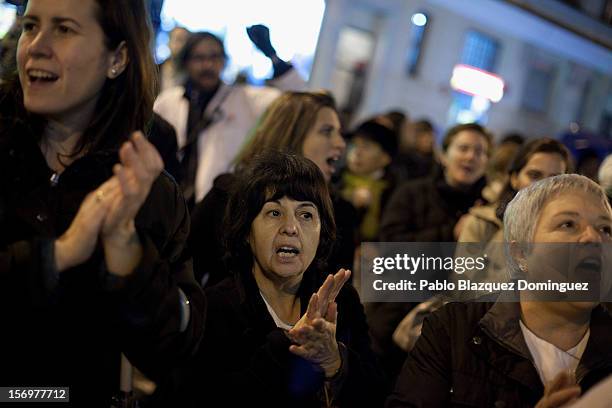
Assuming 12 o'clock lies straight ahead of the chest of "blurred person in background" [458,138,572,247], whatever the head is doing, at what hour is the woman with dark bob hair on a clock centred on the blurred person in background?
The woman with dark bob hair is roughly at 2 o'clock from the blurred person in background.

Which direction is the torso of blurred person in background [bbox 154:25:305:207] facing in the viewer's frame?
toward the camera

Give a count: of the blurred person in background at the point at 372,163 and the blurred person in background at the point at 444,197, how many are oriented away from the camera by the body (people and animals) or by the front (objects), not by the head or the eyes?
0

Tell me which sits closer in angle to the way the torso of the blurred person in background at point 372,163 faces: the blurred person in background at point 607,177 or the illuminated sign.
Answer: the blurred person in background

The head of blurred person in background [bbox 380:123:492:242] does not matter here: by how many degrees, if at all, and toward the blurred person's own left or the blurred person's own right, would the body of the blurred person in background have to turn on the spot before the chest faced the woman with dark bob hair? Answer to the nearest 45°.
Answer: approximately 45° to the blurred person's own right

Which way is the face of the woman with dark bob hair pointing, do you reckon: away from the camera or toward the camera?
toward the camera

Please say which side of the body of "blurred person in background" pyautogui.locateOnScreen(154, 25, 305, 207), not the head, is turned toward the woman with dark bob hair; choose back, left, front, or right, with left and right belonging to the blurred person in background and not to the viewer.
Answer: front

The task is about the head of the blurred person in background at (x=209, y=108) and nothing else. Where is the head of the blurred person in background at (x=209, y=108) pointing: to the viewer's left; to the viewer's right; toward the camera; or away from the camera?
toward the camera

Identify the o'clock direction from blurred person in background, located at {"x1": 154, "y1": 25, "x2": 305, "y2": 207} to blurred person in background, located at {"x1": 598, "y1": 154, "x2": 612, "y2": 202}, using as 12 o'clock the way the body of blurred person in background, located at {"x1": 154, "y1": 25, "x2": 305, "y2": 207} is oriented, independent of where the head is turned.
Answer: blurred person in background, located at {"x1": 598, "y1": 154, "x2": 612, "y2": 202} is roughly at 10 o'clock from blurred person in background, located at {"x1": 154, "y1": 25, "x2": 305, "y2": 207}.

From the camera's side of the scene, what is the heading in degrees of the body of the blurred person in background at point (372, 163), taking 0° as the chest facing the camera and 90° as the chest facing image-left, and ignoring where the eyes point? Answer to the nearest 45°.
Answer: approximately 45°

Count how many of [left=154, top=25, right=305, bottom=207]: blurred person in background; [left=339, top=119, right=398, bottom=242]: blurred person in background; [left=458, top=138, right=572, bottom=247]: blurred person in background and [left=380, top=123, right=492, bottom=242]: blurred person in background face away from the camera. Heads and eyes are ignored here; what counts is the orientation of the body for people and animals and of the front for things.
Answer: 0

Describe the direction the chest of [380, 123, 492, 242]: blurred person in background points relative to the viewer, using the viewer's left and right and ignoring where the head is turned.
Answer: facing the viewer and to the right of the viewer

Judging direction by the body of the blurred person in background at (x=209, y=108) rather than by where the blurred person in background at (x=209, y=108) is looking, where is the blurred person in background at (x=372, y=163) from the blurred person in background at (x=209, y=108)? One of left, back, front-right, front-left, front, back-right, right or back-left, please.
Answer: back-left

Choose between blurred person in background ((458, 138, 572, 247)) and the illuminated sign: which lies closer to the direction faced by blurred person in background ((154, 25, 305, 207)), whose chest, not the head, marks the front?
the blurred person in background
